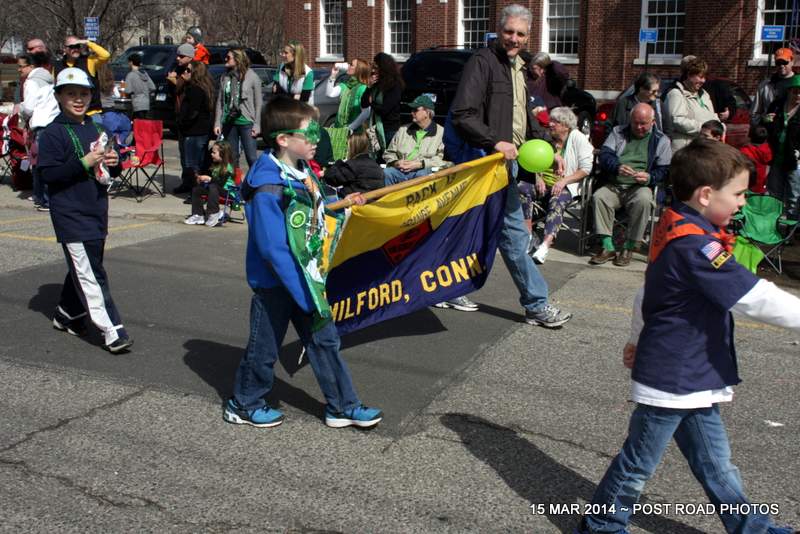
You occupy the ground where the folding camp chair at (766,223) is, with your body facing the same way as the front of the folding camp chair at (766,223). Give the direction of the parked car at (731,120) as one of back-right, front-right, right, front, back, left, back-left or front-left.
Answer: back-right

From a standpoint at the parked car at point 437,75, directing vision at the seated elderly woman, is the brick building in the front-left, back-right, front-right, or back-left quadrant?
back-left

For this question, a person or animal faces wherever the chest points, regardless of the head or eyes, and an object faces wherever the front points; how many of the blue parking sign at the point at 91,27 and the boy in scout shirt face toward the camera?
1

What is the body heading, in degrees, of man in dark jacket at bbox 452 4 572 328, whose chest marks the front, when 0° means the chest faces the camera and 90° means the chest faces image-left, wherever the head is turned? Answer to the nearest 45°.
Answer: approximately 315°

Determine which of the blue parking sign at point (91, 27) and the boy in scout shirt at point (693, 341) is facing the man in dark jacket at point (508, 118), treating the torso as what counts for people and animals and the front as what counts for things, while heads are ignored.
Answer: the blue parking sign

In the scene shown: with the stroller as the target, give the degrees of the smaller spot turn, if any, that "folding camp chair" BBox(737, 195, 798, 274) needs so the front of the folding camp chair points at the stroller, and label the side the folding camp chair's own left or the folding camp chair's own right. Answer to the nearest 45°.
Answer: approximately 45° to the folding camp chair's own right

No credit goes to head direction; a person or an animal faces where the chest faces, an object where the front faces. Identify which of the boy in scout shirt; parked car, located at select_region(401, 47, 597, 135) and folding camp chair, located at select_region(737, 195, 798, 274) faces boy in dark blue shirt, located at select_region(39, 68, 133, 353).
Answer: the folding camp chair

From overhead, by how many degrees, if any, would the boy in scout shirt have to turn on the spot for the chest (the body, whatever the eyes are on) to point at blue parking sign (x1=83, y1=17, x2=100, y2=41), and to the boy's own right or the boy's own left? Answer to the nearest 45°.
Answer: approximately 135° to the boy's own left

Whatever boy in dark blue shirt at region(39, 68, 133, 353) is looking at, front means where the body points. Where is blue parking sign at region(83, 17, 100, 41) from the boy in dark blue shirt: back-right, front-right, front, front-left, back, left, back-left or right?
back-left

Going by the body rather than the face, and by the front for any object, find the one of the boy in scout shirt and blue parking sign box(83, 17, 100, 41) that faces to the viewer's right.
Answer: the boy in scout shirt
